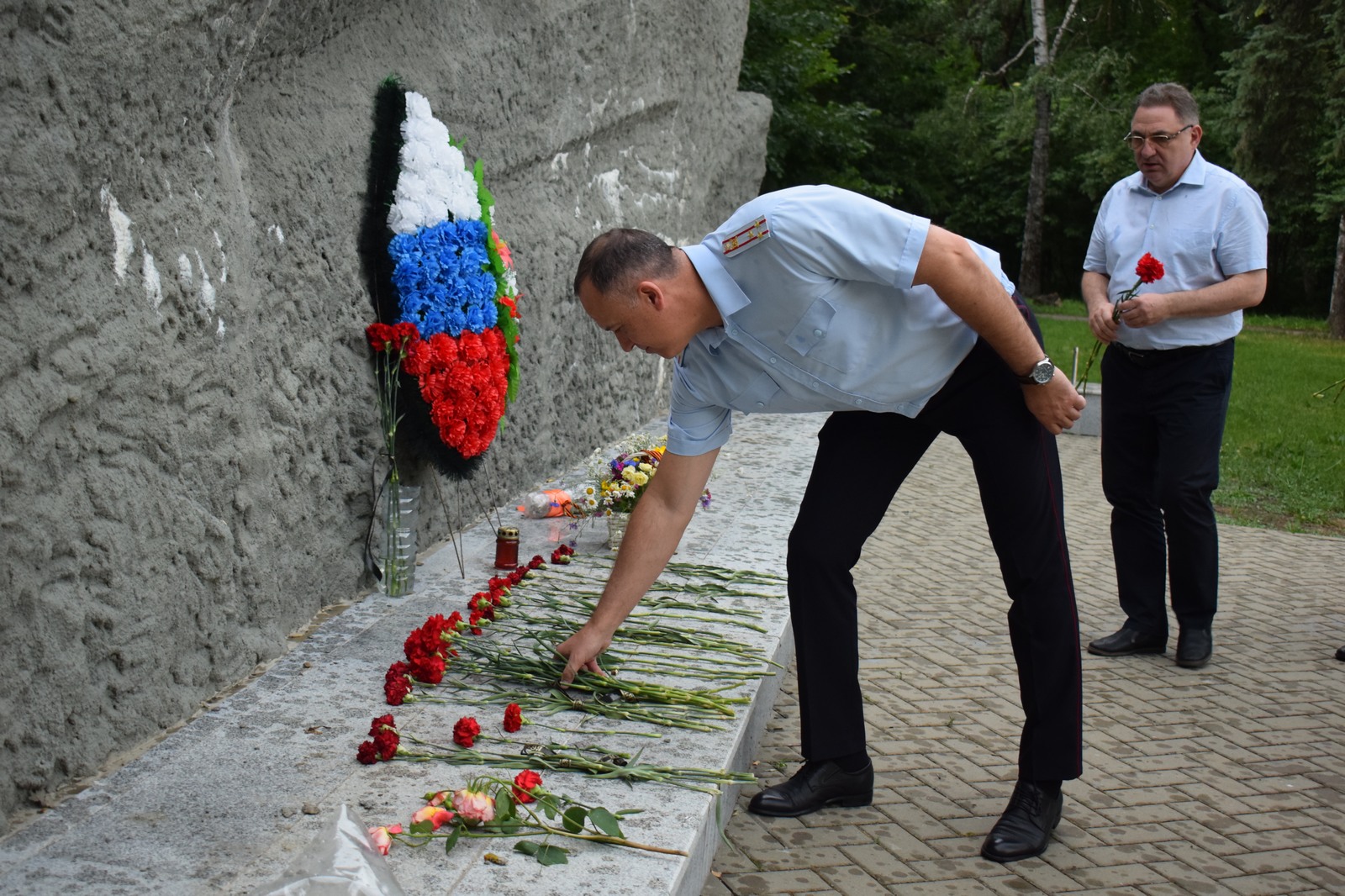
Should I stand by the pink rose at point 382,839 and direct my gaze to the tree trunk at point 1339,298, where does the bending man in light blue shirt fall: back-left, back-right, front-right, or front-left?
front-right

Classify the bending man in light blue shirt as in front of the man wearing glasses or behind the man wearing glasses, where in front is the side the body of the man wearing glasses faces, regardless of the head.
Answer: in front

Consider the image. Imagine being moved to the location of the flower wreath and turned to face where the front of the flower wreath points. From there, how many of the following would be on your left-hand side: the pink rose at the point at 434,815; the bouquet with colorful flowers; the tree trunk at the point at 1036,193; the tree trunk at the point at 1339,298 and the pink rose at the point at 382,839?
3

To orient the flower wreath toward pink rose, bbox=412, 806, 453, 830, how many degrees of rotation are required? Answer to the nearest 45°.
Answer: approximately 45° to its right

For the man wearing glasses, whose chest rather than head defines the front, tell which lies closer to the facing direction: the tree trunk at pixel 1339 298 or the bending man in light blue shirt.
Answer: the bending man in light blue shirt

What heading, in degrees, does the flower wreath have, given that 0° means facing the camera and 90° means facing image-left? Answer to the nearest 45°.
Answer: approximately 315°

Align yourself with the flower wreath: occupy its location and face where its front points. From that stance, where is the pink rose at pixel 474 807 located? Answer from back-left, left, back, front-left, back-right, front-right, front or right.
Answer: front-right

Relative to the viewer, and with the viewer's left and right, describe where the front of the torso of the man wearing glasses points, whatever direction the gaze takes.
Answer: facing the viewer and to the left of the viewer

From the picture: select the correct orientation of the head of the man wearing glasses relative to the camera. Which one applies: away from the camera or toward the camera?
toward the camera

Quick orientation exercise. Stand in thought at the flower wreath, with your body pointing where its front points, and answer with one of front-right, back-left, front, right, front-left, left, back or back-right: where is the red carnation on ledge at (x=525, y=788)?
front-right

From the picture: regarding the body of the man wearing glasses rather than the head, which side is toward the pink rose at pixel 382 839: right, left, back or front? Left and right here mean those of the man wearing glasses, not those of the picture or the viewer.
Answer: front

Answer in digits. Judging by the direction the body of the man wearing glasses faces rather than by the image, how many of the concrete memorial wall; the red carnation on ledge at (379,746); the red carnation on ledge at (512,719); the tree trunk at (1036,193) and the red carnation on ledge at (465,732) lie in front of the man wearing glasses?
4

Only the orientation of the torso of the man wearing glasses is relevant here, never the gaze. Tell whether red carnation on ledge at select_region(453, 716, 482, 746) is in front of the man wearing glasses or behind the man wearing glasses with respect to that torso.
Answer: in front

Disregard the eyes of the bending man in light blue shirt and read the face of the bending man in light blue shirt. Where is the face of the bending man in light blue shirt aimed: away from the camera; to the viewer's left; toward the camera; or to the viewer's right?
to the viewer's left

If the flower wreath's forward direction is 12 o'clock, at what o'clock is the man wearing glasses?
The man wearing glasses is roughly at 11 o'clock from the flower wreath.

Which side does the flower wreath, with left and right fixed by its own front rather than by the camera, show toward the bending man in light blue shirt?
front

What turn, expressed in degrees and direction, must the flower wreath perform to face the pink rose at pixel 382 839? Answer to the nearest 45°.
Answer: approximately 45° to its right
